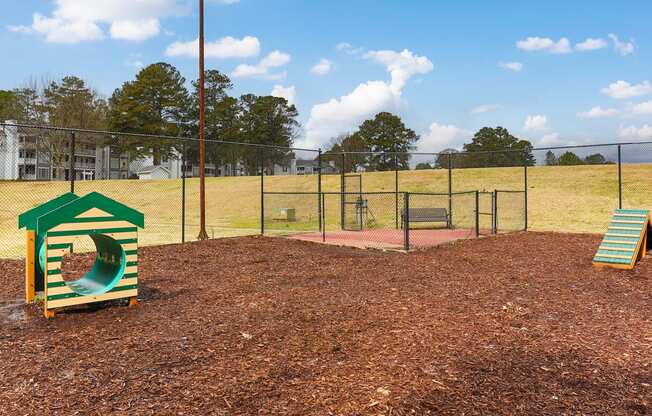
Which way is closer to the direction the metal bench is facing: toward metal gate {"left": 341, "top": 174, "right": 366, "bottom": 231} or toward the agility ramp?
the agility ramp

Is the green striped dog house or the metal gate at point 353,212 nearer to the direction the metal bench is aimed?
the green striped dog house

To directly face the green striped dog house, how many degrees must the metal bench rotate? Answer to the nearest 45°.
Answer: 0° — it already faces it

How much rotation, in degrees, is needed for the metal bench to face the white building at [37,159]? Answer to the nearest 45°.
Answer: approximately 135° to its right

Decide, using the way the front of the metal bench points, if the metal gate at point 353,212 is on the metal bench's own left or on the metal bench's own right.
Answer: on the metal bench's own right

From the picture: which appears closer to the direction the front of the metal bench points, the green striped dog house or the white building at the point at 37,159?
the green striped dog house

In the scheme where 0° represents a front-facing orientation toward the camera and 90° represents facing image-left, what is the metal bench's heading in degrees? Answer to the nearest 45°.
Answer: approximately 0°
